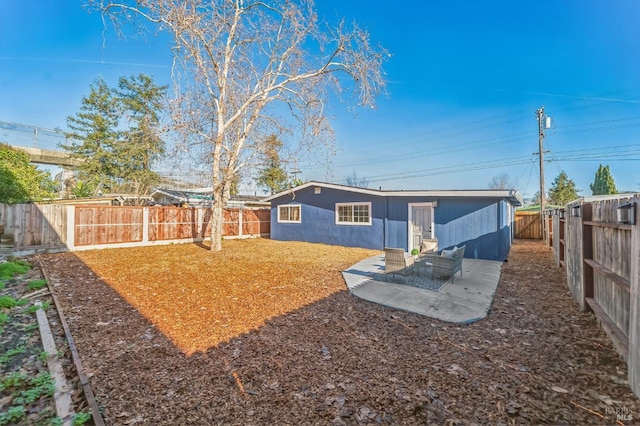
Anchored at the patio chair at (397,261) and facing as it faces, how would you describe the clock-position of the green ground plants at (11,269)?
The green ground plants is roughly at 7 o'clock from the patio chair.

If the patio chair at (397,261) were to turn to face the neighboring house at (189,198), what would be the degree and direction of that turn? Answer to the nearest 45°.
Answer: approximately 90° to its left

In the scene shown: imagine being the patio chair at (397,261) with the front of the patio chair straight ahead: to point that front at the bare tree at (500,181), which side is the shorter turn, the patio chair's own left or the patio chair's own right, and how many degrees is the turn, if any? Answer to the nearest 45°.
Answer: approximately 45° to the patio chair's own left

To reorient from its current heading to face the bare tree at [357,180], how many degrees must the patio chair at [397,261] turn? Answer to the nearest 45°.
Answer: approximately 45° to its left

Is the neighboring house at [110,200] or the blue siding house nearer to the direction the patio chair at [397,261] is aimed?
the blue siding house

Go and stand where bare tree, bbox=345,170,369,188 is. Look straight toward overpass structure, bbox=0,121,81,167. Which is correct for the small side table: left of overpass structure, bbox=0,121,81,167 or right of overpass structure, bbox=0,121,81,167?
left

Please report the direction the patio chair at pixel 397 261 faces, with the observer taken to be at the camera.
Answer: facing away from the viewer and to the right of the viewer

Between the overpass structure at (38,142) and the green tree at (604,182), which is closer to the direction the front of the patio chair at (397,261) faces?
the green tree

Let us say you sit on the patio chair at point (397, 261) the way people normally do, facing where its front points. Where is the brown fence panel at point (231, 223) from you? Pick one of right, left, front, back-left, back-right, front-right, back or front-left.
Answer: left

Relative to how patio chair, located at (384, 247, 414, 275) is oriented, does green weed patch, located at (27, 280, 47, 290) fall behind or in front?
behind

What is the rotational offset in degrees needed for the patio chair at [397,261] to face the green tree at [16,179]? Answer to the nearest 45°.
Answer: approximately 135° to its left

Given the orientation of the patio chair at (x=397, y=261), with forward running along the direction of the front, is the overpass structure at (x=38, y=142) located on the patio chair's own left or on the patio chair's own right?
on the patio chair's own left

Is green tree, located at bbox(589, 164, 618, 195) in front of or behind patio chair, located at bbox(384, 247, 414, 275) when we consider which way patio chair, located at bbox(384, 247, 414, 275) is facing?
in front

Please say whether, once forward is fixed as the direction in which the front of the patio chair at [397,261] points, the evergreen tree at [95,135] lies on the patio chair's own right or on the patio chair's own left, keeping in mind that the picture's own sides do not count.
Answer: on the patio chair's own left

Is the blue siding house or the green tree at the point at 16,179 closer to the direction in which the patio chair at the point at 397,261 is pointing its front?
the blue siding house
